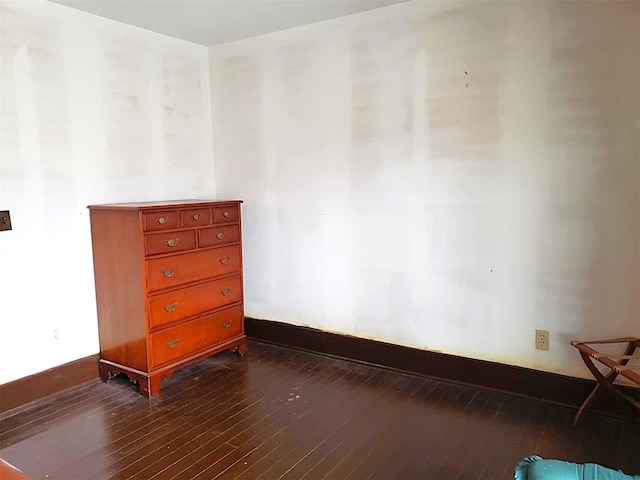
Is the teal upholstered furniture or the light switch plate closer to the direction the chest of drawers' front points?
the teal upholstered furniture

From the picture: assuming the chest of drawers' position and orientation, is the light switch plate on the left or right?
on its right

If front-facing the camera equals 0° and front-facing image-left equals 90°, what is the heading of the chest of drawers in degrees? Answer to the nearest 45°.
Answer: approximately 315°

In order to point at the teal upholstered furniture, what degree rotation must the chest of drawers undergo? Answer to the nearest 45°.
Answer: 0° — it already faces it
